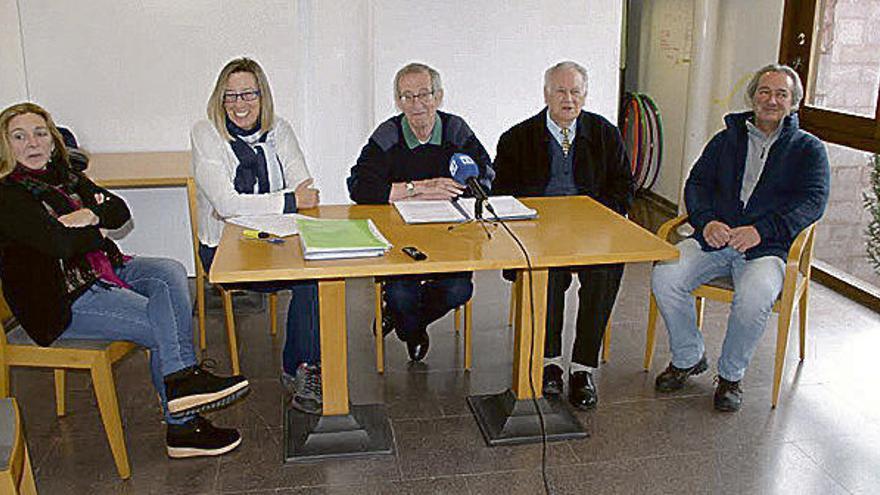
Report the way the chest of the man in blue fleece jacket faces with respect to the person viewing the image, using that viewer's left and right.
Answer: facing the viewer and to the left of the viewer

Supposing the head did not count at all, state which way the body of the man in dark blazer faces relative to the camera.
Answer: toward the camera

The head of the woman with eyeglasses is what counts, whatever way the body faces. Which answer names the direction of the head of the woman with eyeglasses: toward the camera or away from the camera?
toward the camera

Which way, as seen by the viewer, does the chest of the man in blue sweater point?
toward the camera

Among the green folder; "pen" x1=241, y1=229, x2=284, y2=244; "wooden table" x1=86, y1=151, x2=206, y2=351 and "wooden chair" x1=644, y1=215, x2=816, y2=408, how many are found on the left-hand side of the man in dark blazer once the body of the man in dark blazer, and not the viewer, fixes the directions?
1

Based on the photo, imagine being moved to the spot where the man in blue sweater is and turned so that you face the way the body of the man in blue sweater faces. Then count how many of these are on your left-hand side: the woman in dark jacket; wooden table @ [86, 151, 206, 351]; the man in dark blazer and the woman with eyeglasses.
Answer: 1

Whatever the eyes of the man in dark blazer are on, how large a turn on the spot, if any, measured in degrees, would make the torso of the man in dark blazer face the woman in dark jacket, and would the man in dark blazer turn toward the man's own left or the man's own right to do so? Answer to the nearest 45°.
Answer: approximately 45° to the man's own right

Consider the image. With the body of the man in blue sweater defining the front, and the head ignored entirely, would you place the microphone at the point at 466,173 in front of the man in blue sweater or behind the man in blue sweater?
in front

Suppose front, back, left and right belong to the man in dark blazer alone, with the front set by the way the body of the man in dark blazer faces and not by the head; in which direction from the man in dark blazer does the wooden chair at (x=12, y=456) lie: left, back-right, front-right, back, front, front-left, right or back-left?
front-right
